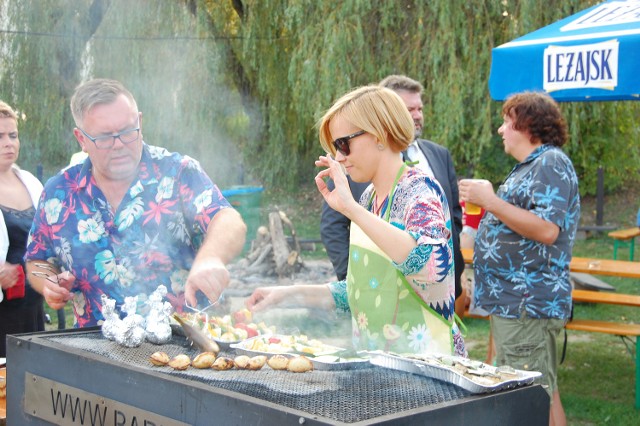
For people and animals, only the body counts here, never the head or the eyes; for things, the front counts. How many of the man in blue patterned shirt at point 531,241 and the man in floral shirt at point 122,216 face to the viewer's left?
1

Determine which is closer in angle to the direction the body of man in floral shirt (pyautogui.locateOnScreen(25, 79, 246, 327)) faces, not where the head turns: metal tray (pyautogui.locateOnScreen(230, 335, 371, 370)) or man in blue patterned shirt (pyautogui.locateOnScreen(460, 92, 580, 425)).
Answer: the metal tray

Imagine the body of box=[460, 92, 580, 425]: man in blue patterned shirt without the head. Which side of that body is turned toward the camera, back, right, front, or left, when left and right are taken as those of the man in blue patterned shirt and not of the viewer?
left

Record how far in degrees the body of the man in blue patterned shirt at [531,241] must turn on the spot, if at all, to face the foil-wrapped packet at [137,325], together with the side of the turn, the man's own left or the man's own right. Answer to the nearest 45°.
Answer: approximately 45° to the man's own left

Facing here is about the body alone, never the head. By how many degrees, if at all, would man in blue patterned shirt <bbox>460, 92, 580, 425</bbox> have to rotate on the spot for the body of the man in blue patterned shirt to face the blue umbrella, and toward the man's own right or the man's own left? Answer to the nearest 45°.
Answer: approximately 90° to the man's own right

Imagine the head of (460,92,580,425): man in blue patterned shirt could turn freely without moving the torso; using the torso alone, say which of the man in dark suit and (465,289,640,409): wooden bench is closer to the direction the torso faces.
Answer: the man in dark suit

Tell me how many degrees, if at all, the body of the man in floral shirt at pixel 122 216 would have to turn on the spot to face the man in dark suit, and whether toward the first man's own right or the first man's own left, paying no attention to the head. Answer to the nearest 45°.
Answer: approximately 135° to the first man's own left

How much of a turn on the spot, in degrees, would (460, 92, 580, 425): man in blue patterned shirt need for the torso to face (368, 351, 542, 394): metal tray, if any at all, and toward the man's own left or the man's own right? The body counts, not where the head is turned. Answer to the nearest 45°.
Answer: approximately 90° to the man's own left

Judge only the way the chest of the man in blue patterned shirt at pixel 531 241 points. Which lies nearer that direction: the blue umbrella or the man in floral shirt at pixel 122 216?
the man in floral shirt

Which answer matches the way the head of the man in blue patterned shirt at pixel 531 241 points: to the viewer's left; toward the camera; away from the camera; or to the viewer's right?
to the viewer's left

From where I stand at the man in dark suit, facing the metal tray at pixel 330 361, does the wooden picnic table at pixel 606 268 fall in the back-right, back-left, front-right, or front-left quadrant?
back-left

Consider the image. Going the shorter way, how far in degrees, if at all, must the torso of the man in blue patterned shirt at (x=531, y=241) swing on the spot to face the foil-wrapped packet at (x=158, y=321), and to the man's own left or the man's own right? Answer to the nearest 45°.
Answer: approximately 45° to the man's own left

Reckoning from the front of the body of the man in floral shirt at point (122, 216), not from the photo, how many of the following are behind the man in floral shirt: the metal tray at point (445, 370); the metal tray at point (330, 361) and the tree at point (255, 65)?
1

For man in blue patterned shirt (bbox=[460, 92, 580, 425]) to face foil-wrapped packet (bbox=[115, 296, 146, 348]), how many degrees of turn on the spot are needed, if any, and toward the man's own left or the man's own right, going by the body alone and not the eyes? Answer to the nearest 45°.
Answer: approximately 45° to the man's own left
